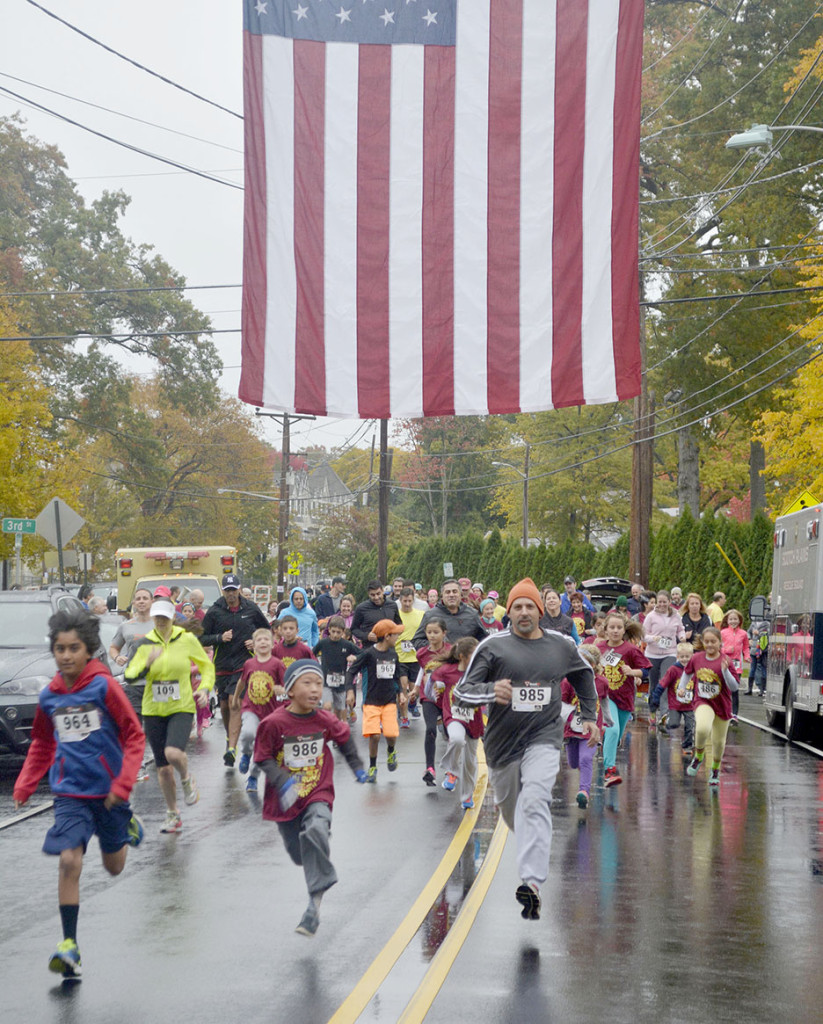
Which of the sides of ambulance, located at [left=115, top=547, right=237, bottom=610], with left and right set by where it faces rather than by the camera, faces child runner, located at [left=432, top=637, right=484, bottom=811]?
front

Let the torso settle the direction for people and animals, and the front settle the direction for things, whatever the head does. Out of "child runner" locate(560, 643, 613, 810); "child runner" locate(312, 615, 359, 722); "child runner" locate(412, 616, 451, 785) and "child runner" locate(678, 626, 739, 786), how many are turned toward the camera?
4

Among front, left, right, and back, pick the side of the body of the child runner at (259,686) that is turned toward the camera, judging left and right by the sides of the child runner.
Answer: front

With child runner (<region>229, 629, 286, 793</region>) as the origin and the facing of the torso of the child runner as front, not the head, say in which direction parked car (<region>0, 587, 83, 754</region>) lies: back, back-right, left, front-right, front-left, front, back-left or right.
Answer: back-right

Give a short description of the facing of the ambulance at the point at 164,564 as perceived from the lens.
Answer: facing the viewer

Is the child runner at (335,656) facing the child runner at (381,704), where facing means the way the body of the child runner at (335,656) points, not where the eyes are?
yes

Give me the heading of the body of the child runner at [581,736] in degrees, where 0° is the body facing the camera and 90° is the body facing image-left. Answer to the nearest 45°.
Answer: approximately 0°

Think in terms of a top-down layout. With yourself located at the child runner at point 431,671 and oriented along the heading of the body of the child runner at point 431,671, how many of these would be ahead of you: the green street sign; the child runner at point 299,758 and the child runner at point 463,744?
2

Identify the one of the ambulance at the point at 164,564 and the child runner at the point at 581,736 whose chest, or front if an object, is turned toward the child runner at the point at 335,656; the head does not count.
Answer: the ambulance

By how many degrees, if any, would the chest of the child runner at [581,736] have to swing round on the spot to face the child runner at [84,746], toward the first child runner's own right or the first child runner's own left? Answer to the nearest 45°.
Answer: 0° — they already face them

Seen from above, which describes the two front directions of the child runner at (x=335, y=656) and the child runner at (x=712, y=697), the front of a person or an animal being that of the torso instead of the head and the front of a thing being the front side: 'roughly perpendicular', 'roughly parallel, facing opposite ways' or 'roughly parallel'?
roughly parallel

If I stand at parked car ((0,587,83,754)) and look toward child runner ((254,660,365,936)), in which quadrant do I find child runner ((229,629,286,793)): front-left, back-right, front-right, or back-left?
front-left

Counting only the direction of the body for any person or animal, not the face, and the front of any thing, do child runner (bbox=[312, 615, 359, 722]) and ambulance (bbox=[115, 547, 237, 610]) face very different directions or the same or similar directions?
same or similar directions
